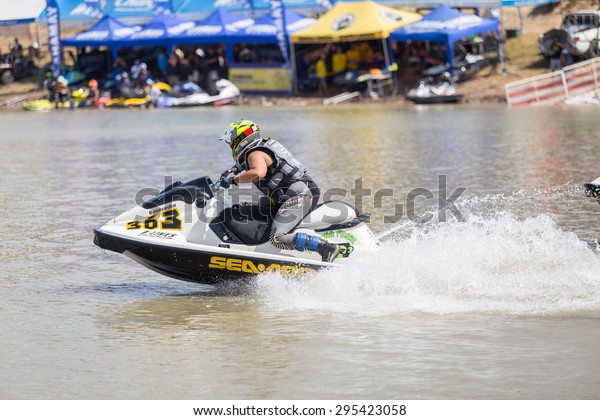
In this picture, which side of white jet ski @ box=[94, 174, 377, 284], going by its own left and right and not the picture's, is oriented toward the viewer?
left

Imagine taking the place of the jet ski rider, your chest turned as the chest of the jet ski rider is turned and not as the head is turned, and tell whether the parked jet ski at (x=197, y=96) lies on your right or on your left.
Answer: on your right

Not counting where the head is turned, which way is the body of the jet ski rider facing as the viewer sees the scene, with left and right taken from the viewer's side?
facing to the left of the viewer

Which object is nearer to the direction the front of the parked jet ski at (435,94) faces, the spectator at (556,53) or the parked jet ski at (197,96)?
the parked jet ski

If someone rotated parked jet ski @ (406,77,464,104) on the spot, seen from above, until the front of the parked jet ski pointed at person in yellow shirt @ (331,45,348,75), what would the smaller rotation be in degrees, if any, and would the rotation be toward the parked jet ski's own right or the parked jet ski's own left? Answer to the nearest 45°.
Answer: approximately 45° to the parked jet ski's own right

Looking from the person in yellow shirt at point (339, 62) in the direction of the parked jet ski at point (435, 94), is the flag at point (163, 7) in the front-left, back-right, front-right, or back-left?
back-right

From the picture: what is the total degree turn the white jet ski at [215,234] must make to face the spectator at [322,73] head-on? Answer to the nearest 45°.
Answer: approximately 90° to its right

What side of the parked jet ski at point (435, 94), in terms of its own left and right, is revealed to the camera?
left
